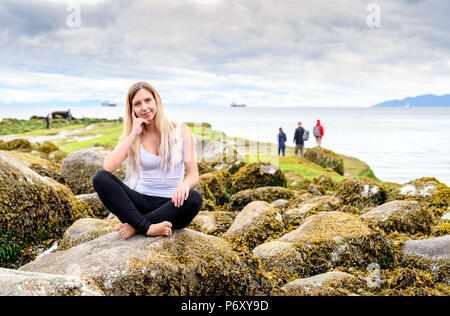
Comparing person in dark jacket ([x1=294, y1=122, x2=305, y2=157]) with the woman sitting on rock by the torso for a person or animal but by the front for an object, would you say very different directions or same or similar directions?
very different directions

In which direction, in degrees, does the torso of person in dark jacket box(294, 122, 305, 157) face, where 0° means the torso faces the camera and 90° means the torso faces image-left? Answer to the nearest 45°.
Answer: approximately 180°

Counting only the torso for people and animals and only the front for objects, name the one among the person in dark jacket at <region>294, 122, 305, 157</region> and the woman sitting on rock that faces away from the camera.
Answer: the person in dark jacket

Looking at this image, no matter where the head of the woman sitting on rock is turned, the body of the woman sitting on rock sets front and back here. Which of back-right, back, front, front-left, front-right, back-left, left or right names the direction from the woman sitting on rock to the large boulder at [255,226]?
back-left

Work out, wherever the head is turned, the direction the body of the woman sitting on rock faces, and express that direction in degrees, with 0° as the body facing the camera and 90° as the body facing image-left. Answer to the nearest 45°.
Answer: approximately 0°

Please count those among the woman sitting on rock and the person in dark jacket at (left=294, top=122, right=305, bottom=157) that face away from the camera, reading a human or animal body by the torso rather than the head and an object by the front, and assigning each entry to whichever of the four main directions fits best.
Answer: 1

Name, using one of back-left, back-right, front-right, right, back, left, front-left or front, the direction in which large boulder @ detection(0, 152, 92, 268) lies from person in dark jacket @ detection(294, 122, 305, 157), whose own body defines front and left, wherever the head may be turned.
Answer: back

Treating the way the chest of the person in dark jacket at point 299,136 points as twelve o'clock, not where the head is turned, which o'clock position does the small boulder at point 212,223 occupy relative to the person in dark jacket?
The small boulder is roughly at 6 o'clock from the person in dark jacket.

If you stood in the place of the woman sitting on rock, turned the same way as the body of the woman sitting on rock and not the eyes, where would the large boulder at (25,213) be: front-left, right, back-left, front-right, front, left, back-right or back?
back-right
